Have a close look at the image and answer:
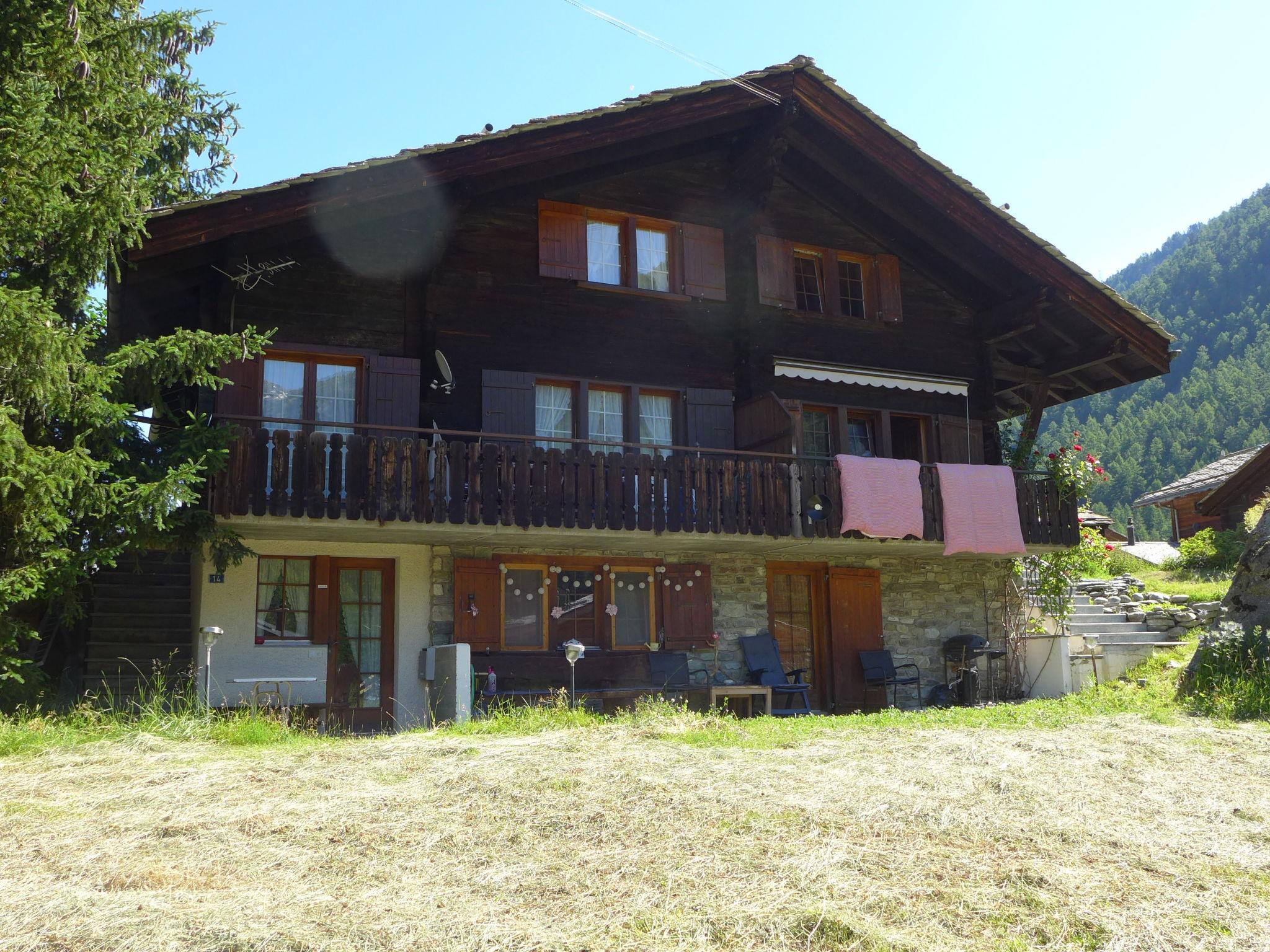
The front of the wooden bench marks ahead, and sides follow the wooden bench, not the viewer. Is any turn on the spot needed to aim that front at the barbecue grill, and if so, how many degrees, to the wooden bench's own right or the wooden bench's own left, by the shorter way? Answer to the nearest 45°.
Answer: approximately 90° to the wooden bench's own left

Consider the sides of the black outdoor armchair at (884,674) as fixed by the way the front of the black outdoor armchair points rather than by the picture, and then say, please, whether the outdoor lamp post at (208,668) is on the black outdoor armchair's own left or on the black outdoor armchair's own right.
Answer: on the black outdoor armchair's own right

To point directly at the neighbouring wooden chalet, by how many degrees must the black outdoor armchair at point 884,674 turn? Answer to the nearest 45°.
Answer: approximately 90° to its left

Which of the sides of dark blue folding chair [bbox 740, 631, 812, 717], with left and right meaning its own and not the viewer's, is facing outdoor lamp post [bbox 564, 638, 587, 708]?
right

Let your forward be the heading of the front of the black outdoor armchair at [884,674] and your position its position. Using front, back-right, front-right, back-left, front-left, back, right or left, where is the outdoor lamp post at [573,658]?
right

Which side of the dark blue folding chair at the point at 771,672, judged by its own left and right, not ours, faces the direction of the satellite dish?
right

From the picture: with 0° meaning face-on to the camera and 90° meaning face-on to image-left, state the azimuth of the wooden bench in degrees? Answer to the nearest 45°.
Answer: approximately 0°

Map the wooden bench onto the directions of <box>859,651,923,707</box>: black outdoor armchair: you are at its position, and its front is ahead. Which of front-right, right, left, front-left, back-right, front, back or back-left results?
right

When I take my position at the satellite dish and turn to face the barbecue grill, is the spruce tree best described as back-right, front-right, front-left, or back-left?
back-right

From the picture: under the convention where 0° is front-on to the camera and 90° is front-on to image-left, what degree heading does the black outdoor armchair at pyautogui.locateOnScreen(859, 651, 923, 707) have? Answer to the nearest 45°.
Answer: approximately 315°

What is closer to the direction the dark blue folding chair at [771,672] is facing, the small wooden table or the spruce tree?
the small wooden table
